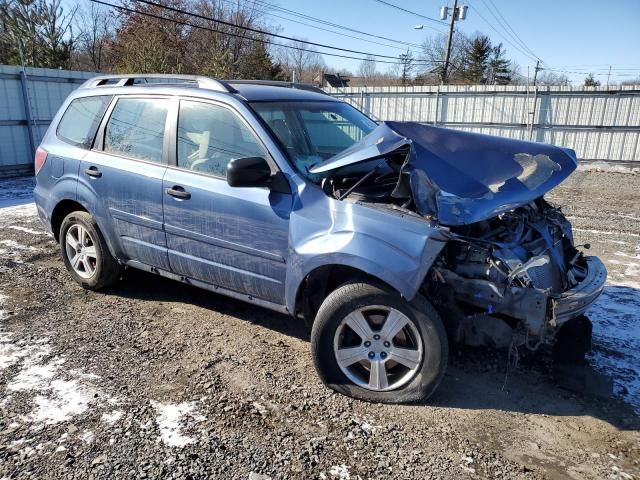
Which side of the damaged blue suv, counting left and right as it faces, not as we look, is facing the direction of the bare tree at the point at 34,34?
back

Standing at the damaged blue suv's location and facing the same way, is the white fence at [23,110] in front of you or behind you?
behind

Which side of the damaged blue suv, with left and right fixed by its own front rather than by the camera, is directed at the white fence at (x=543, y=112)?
left

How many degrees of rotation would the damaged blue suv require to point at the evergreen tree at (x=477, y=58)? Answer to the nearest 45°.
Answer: approximately 135° to its left

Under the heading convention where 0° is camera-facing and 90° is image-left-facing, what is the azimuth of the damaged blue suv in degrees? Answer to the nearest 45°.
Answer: approximately 315°

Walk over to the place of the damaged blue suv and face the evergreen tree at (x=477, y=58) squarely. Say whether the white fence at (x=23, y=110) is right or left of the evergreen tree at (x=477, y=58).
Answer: left
